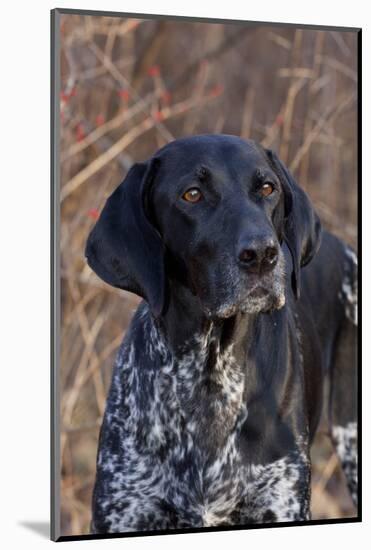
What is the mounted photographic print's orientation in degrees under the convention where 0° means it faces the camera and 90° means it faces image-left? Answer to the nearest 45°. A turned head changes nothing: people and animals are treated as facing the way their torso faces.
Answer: approximately 315°
